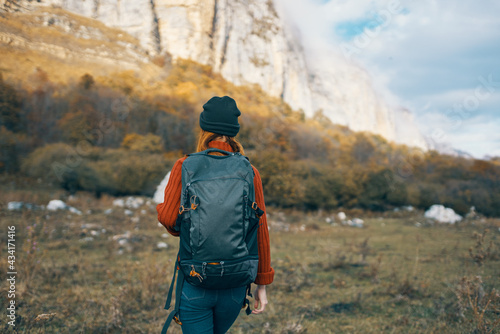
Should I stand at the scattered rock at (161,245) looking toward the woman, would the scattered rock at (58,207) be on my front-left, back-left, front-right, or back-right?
back-right

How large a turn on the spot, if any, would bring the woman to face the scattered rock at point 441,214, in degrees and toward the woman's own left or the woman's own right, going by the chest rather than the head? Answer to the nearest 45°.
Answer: approximately 45° to the woman's own right

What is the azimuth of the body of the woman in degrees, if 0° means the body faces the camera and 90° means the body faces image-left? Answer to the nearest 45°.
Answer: approximately 180°

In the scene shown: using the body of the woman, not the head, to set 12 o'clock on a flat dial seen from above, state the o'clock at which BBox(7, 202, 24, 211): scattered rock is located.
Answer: The scattered rock is roughly at 11 o'clock from the woman.

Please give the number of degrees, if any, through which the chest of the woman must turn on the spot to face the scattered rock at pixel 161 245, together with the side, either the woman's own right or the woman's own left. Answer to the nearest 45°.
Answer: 0° — they already face it
